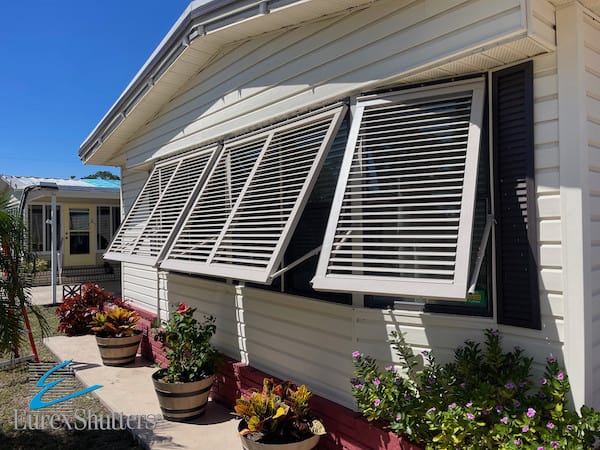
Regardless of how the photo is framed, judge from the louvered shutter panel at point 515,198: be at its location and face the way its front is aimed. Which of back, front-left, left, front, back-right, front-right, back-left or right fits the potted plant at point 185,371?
front-right

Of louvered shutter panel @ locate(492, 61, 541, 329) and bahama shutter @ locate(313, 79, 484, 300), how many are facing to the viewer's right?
0

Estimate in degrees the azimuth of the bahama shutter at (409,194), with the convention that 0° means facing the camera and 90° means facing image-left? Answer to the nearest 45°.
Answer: approximately 45°

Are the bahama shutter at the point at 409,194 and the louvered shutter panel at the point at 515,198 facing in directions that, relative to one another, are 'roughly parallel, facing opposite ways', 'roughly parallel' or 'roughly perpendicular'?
roughly parallel

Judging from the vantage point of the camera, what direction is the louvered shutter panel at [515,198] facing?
facing the viewer and to the left of the viewer

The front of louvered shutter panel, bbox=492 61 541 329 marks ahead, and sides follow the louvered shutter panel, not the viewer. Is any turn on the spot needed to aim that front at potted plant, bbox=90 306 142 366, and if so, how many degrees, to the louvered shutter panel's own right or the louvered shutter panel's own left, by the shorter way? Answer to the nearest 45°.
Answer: approximately 45° to the louvered shutter panel's own right

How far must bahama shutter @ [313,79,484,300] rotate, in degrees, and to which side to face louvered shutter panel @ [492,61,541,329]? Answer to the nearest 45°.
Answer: approximately 135° to its left

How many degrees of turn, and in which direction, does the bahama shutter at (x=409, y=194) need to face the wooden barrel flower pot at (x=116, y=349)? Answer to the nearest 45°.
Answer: approximately 90° to its right
